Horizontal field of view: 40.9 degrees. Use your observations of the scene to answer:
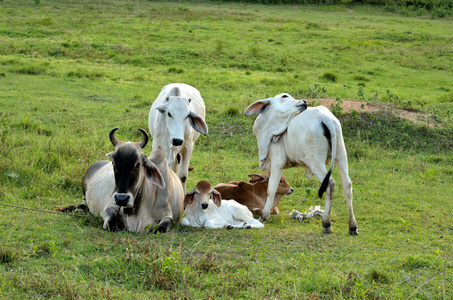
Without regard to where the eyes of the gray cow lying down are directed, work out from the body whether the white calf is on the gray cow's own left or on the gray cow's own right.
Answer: on the gray cow's own left

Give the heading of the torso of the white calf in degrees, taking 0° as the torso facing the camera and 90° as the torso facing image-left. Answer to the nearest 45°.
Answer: approximately 45°

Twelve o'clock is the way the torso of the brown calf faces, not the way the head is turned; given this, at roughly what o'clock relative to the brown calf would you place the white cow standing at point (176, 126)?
The white cow standing is roughly at 6 o'clock from the brown calf.

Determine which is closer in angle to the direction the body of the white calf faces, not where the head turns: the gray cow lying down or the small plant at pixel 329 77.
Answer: the gray cow lying down

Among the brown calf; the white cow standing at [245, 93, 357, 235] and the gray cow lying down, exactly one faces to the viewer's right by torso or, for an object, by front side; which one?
the brown calf

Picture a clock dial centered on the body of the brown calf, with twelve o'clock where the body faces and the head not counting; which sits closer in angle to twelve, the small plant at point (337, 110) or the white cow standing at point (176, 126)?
the small plant

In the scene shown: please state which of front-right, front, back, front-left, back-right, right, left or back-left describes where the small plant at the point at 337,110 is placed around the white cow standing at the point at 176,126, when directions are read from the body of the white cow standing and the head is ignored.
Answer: back-left

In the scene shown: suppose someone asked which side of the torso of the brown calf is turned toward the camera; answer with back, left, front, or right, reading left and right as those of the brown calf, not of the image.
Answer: right

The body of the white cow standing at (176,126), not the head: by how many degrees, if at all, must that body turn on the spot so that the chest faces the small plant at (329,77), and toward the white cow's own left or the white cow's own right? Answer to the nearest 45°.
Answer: approximately 135° to the white cow's own left

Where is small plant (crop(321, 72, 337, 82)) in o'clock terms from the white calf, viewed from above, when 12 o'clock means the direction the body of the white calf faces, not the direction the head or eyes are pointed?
The small plant is roughly at 5 o'clock from the white calf.

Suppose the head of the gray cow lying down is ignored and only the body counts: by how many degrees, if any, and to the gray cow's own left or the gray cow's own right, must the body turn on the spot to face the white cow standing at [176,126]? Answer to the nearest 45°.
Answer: approximately 180°

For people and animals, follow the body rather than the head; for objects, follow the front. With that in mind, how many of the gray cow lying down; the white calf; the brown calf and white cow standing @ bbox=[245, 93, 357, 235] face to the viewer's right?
1

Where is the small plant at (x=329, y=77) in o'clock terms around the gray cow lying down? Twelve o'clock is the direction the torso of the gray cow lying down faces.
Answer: The small plant is roughly at 7 o'clock from the gray cow lying down.
